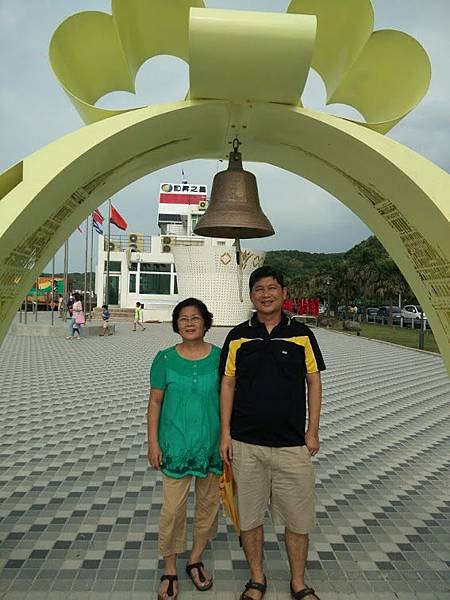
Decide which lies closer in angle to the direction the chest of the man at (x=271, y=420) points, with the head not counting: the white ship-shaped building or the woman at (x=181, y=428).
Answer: the woman

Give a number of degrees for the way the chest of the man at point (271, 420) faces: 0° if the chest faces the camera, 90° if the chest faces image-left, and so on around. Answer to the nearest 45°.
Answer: approximately 0°

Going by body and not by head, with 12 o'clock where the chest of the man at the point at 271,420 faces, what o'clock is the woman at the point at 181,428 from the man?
The woman is roughly at 3 o'clock from the man.

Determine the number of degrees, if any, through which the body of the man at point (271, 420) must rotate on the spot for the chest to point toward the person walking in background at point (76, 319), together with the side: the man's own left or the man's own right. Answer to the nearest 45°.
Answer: approximately 135° to the man's own right

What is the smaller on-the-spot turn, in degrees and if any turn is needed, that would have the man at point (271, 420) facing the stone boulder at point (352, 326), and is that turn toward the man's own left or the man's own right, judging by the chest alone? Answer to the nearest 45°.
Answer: approximately 180°

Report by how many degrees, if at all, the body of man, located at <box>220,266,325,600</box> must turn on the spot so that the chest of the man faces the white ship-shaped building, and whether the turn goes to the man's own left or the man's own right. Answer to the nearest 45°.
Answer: approximately 180°
